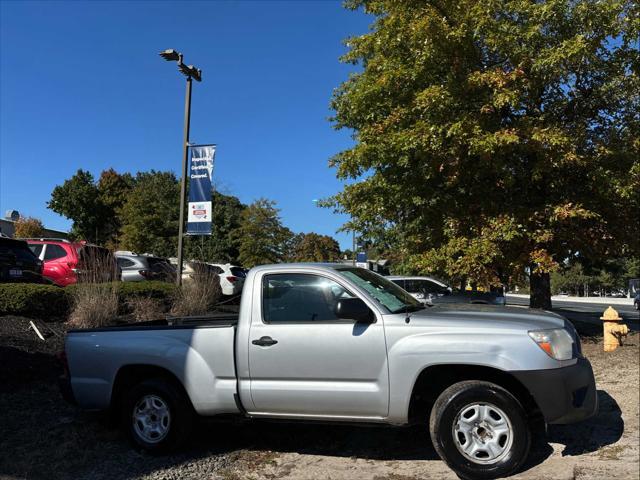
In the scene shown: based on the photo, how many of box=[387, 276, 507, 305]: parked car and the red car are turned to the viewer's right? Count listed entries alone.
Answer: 1

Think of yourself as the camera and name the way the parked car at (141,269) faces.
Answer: facing away from the viewer and to the left of the viewer

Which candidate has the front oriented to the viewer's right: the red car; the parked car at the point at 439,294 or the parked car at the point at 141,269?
the parked car at the point at 439,294

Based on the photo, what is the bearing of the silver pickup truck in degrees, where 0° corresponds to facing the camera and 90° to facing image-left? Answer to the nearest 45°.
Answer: approximately 315°

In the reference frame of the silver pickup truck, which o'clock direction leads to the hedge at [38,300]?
The hedge is roughly at 6 o'clock from the silver pickup truck.

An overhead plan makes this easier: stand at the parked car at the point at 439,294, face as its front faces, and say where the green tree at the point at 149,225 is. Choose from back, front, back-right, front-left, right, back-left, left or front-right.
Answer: back-left

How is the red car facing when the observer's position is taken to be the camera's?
facing away from the viewer and to the left of the viewer

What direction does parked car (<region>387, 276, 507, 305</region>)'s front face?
to the viewer's right

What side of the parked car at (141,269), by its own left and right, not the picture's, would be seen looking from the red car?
left

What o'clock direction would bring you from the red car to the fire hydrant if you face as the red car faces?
The fire hydrant is roughly at 6 o'clock from the red car.
